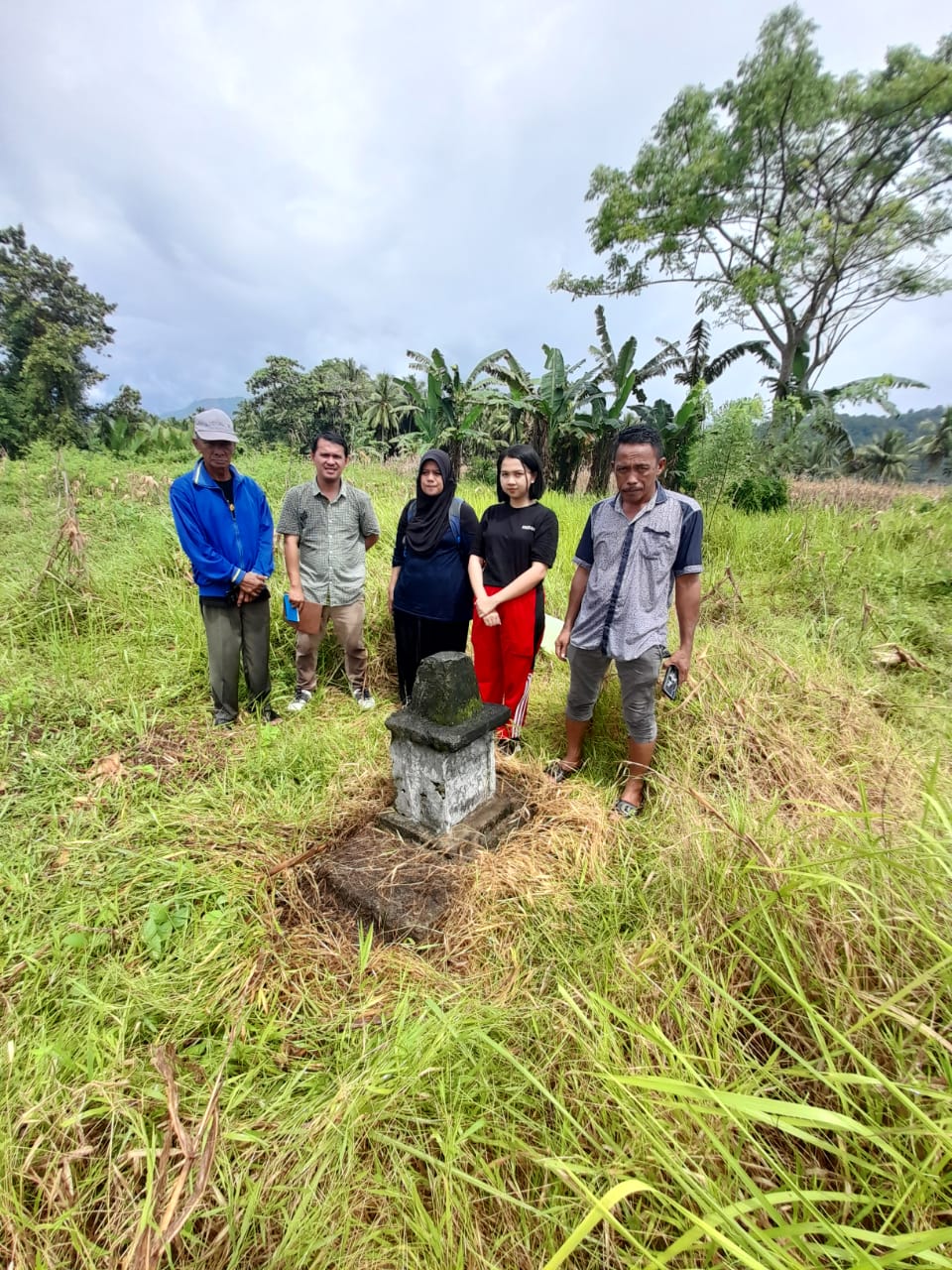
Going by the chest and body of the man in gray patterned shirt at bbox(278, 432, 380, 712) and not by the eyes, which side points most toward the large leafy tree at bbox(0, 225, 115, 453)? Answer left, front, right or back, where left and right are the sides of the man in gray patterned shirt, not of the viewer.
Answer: back

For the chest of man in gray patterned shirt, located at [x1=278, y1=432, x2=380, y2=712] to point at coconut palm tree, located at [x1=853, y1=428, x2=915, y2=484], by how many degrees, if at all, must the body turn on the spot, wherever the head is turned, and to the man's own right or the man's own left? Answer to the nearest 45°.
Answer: approximately 135° to the man's own left

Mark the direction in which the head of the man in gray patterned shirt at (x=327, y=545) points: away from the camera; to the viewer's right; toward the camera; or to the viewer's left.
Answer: toward the camera

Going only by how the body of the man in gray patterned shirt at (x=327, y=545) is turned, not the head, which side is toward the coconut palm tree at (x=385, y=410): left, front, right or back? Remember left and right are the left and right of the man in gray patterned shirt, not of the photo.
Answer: back

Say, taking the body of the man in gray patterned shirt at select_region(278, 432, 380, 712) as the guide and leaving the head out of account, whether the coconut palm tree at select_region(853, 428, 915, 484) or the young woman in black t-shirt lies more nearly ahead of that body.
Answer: the young woman in black t-shirt

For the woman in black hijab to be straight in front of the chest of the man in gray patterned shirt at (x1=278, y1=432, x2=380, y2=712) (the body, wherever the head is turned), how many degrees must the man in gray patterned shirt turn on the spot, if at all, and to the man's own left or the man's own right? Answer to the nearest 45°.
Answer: approximately 45° to the man's own left

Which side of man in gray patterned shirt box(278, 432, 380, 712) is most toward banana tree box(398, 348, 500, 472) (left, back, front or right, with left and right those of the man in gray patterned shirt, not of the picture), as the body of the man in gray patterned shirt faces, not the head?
back

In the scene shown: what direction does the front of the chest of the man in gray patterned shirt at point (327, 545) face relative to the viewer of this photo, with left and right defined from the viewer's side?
facing the viewer

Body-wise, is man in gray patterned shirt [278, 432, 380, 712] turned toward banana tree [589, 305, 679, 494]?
no

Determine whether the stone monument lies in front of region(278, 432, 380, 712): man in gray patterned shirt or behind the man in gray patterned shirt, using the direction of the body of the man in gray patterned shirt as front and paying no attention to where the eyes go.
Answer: in front

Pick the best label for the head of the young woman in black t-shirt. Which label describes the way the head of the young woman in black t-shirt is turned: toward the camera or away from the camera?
toward the camera

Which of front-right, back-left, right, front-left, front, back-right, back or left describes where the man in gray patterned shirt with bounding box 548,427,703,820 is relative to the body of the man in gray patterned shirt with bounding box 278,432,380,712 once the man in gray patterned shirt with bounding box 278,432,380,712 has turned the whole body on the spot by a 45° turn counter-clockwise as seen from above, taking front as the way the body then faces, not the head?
front

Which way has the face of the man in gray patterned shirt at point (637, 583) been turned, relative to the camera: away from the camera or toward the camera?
toward the camera
